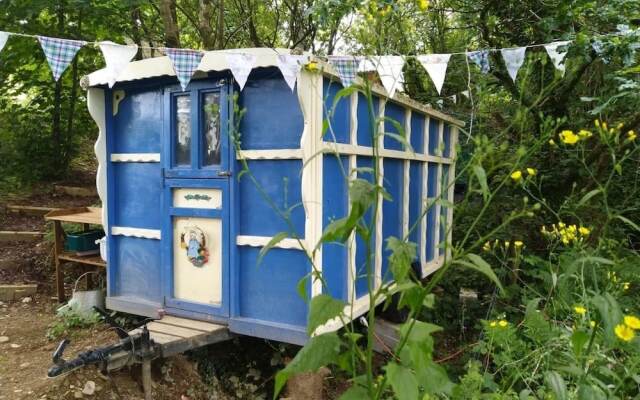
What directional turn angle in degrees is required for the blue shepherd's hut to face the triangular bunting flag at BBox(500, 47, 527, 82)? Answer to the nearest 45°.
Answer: approximately 135° to its left

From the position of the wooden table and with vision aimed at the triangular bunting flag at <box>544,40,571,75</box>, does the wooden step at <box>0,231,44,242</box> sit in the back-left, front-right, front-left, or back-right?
back-left

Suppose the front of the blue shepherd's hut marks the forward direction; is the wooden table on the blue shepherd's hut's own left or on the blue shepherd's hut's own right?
on the blue shepherd's hut's own right

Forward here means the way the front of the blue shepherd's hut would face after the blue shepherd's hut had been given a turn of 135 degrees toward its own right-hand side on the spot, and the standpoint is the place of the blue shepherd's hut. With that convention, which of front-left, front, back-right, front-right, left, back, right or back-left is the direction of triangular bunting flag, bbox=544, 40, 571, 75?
right

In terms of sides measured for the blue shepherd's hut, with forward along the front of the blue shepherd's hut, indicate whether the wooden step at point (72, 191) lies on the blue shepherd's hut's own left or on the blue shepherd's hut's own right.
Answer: on the blue shepherd's hut's own right

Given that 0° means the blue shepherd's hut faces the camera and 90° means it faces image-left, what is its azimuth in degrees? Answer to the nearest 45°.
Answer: approximately 45°

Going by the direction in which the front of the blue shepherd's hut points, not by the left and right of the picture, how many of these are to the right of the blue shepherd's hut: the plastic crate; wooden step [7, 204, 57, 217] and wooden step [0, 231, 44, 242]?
3

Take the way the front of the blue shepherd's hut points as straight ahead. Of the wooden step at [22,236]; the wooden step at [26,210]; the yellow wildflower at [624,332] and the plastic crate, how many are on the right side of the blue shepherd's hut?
3

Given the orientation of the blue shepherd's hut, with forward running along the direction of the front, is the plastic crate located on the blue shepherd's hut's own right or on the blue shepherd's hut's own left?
on the blue shepherd's hut's own right
